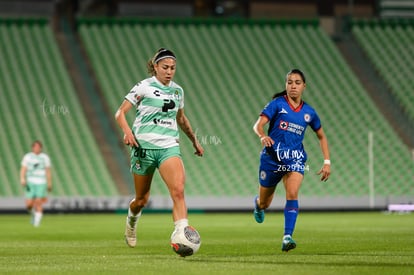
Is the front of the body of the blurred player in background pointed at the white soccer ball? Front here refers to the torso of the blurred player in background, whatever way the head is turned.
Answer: yes

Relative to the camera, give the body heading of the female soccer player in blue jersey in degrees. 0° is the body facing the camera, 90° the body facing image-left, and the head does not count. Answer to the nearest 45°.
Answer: approximately 0°

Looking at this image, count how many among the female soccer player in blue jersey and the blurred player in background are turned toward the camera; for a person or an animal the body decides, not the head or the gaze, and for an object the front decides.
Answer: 2

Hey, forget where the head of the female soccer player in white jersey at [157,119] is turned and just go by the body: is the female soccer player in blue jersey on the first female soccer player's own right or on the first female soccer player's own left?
on the first female soccer player's own left
